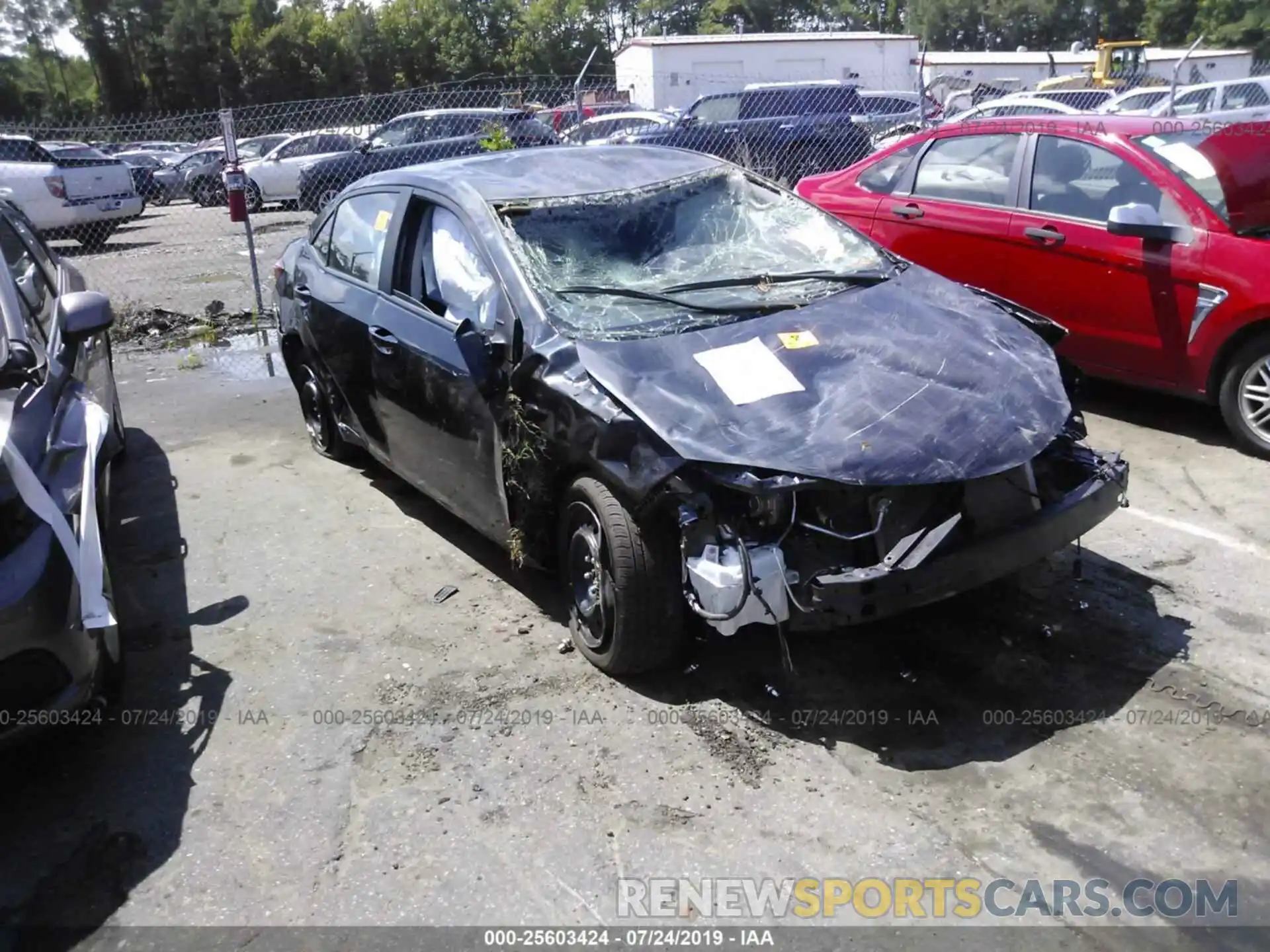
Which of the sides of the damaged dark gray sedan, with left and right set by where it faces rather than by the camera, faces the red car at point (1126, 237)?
left

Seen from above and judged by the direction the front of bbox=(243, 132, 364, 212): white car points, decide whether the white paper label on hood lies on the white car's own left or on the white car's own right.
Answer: on the white car's own left

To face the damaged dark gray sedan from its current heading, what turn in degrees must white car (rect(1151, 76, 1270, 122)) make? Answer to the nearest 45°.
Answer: approximately 90° to its left

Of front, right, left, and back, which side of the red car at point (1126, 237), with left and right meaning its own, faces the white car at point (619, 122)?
back

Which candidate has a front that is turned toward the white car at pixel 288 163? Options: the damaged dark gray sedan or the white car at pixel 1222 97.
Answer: the white car at pixel 1222 97

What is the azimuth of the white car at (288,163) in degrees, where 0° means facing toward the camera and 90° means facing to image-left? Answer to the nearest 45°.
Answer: approximately 45°

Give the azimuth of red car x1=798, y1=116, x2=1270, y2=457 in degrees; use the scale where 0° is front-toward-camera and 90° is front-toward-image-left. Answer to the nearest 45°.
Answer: approximately 315°

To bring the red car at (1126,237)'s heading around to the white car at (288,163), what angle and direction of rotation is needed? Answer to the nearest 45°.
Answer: approximately 180°

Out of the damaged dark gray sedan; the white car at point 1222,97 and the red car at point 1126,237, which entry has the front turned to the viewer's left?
the white car

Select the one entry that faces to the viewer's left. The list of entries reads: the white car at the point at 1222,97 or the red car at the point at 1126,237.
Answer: the white car

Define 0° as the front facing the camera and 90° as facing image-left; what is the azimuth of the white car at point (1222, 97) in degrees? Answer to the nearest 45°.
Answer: approximately 90°

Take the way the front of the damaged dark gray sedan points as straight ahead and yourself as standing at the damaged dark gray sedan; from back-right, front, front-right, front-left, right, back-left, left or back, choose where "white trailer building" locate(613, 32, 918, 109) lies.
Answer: back-left
